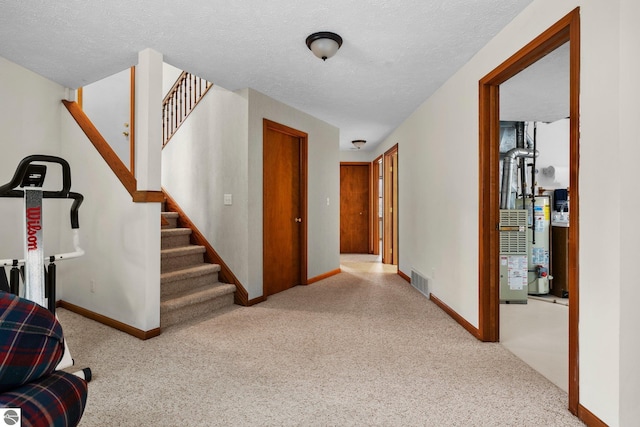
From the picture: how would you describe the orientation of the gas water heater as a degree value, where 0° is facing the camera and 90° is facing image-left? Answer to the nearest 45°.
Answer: approximately 0°

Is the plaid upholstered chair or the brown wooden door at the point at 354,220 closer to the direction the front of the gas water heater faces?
the plaid upholstered chair

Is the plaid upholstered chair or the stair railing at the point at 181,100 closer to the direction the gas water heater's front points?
the plaid upholstered chair

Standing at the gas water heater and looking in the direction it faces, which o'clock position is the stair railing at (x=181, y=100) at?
The stair railing is roughly at 2 o'clock from the gas water heater.

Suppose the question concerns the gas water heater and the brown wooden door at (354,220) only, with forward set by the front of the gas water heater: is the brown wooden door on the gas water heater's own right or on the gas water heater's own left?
on the gas water heater's own right
